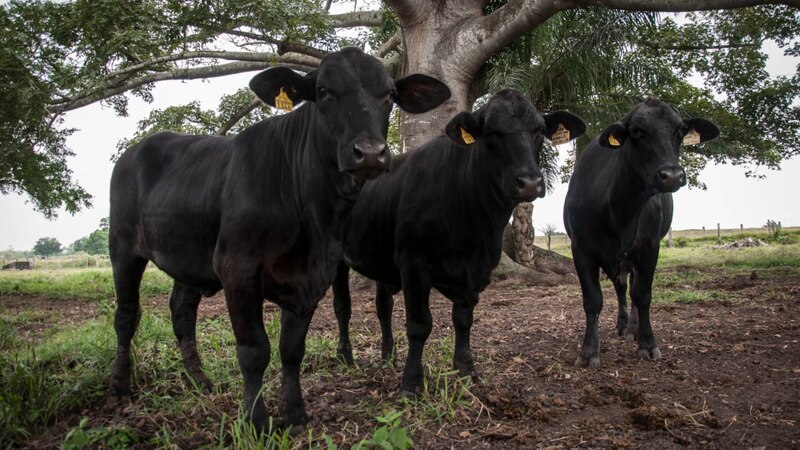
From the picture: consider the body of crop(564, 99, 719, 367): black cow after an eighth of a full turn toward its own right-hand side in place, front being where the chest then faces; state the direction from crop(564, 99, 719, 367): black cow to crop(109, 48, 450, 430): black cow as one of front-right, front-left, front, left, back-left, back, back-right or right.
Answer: front

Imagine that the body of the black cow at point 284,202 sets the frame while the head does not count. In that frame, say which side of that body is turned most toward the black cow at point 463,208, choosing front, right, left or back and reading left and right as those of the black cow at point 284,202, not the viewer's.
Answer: left

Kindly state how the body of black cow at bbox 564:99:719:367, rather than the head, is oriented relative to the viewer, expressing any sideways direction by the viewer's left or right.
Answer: facing the viewer

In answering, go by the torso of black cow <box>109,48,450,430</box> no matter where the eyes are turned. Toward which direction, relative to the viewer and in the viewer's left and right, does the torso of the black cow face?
facing the viewer and to the right of the viewer

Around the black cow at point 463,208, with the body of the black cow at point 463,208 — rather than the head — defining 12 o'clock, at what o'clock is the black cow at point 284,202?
the black cow at point 284,202 is roughly at 3 o'clock from the black cow at point 463,208.

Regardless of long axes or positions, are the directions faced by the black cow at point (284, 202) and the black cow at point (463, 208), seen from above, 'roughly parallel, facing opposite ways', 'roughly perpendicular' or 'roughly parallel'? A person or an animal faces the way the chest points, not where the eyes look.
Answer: roughly parallel

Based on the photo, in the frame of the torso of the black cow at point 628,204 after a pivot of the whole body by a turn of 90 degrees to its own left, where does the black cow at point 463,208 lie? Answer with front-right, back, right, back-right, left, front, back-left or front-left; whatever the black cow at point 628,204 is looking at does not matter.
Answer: back-right

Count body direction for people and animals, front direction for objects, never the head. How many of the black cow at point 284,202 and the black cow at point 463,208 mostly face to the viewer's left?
0
